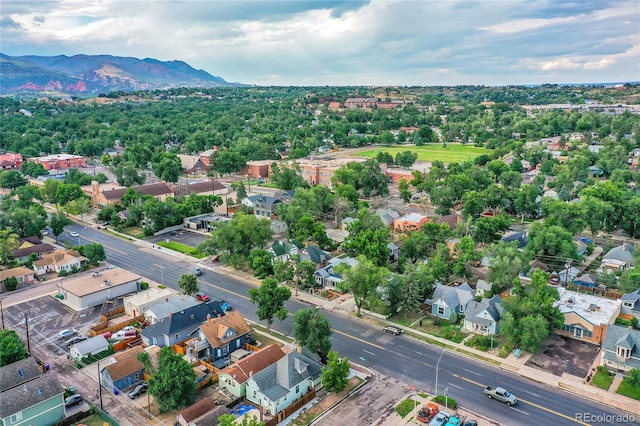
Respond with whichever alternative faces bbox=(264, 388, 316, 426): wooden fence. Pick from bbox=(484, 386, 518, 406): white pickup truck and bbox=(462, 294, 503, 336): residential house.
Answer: the residential house

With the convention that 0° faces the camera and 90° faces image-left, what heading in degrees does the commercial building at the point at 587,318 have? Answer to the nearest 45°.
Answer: approximately 45°

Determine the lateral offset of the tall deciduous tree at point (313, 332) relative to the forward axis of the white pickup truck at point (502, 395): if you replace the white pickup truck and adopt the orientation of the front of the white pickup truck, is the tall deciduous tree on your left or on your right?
on your right

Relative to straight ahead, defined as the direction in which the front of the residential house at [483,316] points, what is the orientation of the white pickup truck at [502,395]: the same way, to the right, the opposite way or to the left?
to the left

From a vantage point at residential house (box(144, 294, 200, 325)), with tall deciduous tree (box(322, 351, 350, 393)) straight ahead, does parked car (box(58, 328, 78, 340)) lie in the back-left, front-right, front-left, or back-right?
back-right

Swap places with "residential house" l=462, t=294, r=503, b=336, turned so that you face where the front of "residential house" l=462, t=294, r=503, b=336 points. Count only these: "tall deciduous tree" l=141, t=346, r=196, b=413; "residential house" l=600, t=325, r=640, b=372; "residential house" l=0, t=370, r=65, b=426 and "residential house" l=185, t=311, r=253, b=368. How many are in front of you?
3

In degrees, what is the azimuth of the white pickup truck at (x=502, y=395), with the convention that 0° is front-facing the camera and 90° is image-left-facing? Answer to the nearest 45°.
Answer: approximately 315°

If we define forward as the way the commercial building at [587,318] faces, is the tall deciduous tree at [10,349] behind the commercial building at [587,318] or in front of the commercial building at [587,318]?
in front

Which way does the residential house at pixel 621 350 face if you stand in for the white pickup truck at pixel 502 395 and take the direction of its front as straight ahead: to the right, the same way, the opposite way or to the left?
to the right

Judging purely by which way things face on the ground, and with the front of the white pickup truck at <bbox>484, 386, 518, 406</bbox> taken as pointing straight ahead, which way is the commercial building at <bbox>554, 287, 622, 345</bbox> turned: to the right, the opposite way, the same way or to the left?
to the right

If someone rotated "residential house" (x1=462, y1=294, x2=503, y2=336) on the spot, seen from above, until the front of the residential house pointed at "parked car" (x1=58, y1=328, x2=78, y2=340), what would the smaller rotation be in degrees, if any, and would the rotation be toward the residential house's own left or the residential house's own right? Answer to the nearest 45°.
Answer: approximately 45° to the residential house's own right

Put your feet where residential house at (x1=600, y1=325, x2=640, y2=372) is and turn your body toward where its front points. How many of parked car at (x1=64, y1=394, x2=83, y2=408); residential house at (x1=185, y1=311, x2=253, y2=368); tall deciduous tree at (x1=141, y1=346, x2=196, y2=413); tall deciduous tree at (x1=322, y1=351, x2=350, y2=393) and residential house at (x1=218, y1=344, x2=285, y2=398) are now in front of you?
5

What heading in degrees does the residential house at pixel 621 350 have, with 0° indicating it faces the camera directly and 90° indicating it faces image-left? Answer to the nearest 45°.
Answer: approximately 45°

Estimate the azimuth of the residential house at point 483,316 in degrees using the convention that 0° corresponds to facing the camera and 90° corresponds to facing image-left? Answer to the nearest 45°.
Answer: approximately 45°

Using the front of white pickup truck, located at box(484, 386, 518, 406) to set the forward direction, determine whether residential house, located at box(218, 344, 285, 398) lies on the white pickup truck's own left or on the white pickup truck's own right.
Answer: on the white pickup truck's own right
